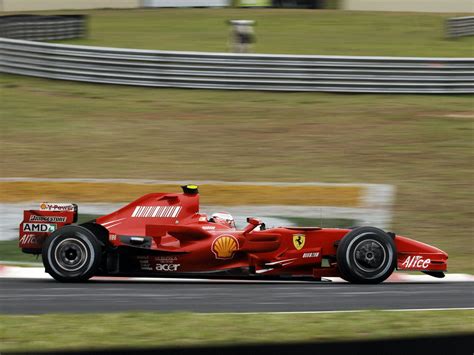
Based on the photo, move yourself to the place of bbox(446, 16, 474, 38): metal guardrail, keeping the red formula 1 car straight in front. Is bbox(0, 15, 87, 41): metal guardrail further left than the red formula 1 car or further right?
right

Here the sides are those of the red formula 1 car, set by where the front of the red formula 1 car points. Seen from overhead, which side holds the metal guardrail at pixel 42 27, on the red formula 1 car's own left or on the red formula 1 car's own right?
on the red formula 1 car's own left

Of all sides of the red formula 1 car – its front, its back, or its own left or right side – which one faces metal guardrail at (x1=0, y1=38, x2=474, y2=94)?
left

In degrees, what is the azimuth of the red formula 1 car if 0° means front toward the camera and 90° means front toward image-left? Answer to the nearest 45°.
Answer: approximately 270°

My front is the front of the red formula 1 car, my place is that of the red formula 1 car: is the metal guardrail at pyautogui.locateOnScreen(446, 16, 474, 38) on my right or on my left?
on my left
